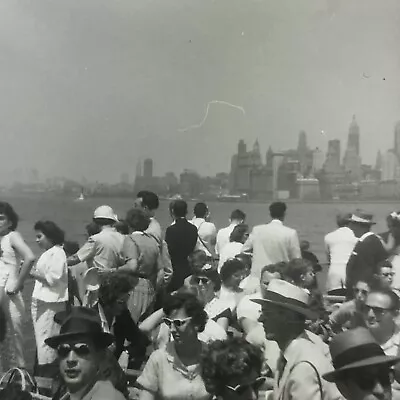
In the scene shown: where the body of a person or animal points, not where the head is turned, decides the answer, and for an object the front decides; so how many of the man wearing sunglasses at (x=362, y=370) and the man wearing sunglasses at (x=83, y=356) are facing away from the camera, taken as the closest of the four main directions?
0

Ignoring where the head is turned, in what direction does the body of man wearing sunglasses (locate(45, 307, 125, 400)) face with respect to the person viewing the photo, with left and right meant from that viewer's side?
facing the viewer and to the left of the viewer

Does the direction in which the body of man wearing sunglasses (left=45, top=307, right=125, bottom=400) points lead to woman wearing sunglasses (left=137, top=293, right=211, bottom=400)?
no

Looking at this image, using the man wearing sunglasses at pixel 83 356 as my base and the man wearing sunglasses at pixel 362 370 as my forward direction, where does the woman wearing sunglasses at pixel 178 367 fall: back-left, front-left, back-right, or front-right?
front-left

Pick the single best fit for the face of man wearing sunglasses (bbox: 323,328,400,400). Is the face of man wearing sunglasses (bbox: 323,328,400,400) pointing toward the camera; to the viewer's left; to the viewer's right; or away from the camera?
toward the camera

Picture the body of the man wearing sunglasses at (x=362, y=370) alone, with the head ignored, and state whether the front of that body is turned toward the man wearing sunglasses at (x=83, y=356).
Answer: no

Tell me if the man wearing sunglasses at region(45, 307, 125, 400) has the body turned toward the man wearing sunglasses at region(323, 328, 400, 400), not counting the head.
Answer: no

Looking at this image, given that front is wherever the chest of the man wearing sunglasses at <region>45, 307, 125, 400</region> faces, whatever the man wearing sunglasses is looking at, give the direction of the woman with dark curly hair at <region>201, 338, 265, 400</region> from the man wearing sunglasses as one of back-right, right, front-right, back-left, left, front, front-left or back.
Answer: left
